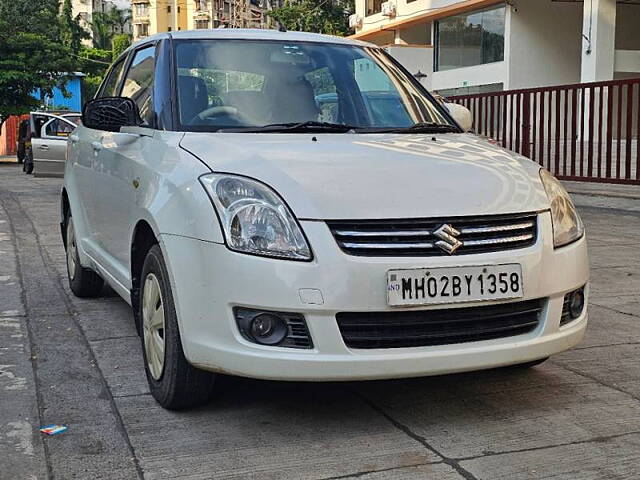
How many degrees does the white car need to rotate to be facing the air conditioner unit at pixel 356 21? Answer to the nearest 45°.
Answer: approximately 135° to its left

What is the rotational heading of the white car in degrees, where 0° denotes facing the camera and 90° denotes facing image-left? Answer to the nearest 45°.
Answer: approximately 315°

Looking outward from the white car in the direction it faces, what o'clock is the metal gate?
The metal gate is roughly at 8 o'clock from the white car.

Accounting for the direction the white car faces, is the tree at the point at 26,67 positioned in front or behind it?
behind

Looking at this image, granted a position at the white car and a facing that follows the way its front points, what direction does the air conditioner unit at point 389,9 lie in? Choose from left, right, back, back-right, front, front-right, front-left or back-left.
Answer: back-left

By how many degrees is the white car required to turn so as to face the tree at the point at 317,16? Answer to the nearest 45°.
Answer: approximately 135° to its left
